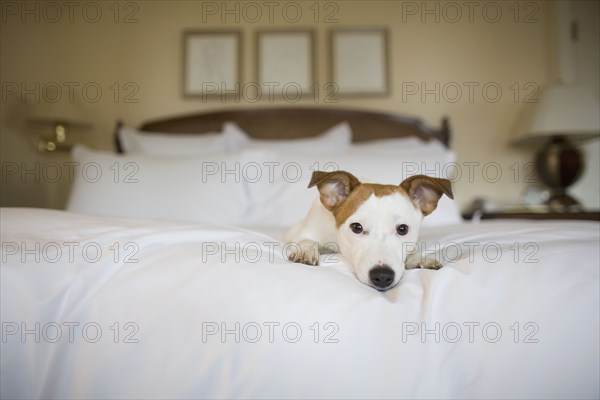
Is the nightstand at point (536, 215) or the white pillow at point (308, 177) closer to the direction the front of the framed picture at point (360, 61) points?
the white pillow

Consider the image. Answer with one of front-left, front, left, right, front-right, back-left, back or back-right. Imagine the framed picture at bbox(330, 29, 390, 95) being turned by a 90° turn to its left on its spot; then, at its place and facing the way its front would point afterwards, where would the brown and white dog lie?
right

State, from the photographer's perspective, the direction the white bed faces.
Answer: facing the viewer

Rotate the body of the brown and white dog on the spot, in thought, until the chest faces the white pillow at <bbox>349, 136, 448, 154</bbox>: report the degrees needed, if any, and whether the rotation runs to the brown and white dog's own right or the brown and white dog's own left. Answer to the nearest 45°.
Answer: approximately 180°

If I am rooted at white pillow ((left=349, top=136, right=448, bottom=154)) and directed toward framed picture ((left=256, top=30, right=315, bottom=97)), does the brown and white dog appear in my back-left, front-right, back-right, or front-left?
back-left

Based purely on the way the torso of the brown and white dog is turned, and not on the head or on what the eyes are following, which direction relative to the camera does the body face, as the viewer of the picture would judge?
toward the camera

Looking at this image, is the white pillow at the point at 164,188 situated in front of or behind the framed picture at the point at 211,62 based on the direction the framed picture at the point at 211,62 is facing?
in front

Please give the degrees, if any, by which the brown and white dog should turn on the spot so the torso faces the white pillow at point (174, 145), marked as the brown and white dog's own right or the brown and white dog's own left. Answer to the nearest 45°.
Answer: approximately 135° to the brown and white dog's own right

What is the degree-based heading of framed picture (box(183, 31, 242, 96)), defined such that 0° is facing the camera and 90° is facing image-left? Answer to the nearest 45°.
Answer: approximately 0°

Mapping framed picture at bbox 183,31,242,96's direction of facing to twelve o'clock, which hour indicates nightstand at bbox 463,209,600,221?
The nightstand is roughly at 10 o'clock from the framed picture.

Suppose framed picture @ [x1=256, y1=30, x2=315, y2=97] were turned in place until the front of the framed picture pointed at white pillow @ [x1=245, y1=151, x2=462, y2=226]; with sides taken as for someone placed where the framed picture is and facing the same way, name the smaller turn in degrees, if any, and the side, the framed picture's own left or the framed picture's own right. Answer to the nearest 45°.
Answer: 0° — it already faces it
